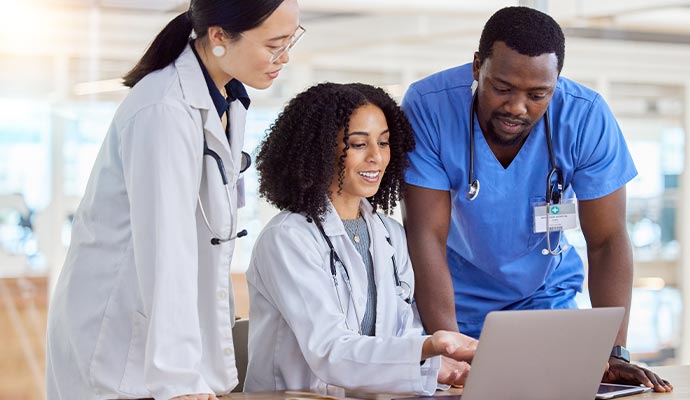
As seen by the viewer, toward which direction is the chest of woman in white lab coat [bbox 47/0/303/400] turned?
to the viewer's right

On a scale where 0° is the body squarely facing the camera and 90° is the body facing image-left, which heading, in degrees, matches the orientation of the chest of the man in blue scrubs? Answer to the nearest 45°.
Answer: approximately 0°

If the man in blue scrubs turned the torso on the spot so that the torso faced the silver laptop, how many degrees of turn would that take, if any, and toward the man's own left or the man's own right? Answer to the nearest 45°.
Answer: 0° — they already face it

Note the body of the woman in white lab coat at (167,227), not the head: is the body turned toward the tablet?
yes

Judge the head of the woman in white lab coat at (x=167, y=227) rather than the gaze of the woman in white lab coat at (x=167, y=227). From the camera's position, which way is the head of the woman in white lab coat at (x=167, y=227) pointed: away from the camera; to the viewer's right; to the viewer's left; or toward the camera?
to the viewer's right

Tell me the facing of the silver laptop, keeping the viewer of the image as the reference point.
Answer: facing away from the viewer and to the left of the viewer

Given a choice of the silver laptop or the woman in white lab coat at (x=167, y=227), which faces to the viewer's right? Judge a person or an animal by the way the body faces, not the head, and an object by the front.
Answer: the woman in white lab coat

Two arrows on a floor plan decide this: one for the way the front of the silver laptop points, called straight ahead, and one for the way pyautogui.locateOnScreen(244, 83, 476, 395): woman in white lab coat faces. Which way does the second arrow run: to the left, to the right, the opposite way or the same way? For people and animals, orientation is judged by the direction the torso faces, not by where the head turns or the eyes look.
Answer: the opposite way

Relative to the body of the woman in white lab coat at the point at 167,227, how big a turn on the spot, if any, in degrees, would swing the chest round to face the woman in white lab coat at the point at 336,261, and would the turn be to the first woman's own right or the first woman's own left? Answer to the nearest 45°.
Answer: approximately 45° to the first woman's own left
